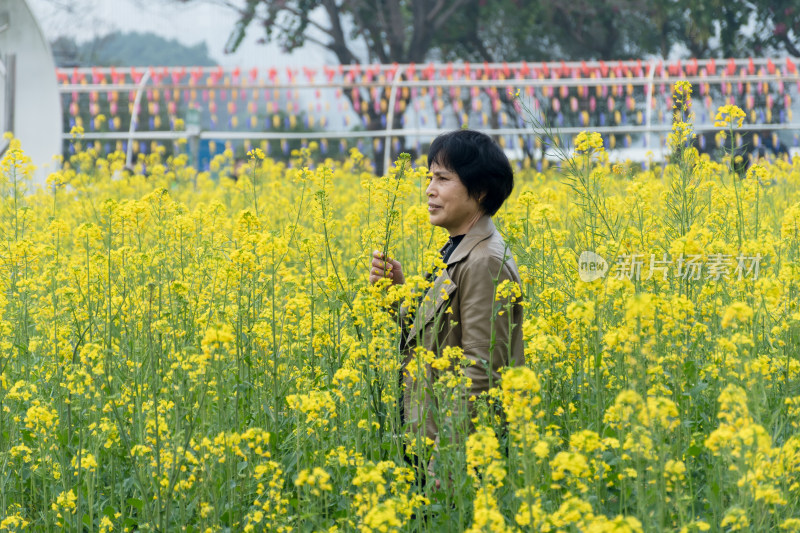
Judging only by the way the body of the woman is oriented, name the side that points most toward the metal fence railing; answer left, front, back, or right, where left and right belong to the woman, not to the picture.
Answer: right

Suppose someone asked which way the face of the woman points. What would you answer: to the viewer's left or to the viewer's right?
to the viewer's left

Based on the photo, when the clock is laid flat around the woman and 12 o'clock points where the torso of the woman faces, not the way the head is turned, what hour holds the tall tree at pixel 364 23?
The tall tree is roughly at 3 o'clock from the woman.

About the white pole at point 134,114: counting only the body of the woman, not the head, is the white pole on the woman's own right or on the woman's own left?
on the woman's own right

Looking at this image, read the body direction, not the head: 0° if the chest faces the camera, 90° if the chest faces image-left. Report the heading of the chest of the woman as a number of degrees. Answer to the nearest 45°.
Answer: approximately 90°
